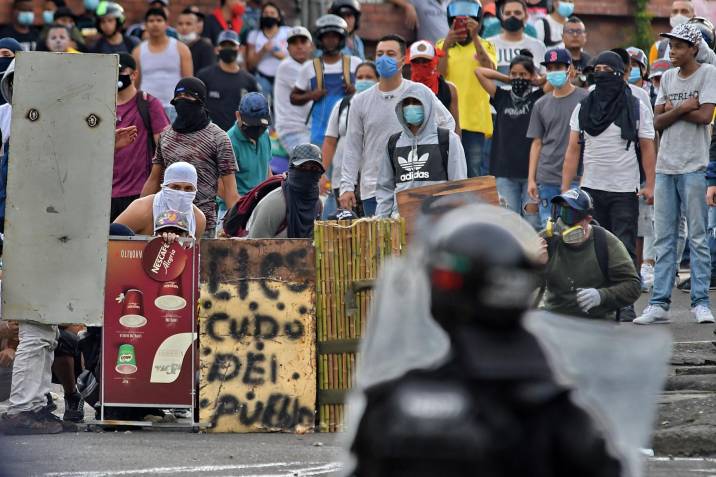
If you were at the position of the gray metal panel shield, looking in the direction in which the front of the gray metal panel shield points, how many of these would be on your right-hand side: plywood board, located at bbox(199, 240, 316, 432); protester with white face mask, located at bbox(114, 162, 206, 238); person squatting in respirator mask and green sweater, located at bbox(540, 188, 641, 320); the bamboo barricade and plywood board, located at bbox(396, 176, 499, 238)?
0

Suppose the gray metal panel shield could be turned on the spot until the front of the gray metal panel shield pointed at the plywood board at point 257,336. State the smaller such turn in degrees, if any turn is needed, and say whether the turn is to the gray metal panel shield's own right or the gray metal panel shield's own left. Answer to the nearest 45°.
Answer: approximately 90° to the gray metal panel shield's own left

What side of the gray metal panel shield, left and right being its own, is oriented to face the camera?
front

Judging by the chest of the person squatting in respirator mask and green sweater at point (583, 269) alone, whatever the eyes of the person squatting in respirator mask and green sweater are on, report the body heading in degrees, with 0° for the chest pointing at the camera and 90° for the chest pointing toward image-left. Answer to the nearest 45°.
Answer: approximately 45°

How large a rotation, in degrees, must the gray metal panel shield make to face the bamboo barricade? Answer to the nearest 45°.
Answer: approximately 90° to its left

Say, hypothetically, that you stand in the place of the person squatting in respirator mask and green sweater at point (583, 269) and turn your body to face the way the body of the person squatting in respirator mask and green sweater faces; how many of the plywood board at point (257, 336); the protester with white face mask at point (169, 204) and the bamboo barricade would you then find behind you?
0

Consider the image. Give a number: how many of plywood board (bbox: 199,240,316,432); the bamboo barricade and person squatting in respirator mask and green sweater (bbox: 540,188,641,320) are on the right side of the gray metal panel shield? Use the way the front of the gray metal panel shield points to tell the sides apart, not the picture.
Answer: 0

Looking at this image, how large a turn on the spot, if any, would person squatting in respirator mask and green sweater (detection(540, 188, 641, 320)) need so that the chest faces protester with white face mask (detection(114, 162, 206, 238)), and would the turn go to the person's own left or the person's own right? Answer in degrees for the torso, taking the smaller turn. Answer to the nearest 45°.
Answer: approximately 45° to the person's own right

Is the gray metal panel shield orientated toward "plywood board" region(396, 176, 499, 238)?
no

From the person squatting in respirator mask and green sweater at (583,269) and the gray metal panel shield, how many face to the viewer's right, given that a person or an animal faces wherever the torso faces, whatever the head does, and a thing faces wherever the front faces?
0
